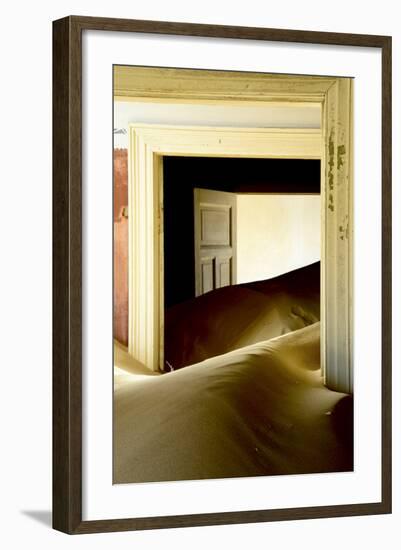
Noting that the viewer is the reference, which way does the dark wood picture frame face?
facing the viewer and to the right of the viewer
